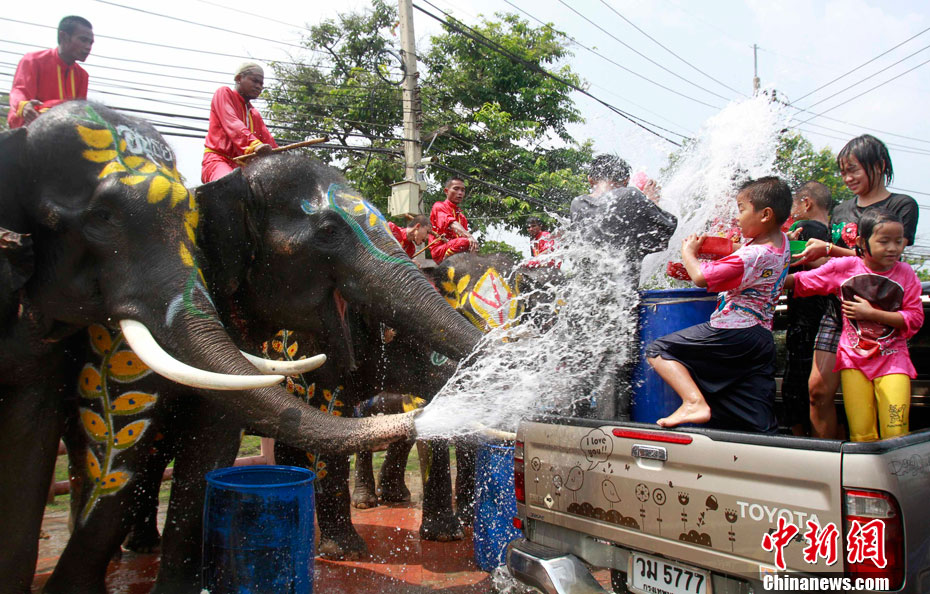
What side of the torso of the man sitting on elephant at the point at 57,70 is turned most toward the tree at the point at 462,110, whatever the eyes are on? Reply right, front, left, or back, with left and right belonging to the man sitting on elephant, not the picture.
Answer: left

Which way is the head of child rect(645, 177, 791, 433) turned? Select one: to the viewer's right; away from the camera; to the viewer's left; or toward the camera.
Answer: to the viewer's left

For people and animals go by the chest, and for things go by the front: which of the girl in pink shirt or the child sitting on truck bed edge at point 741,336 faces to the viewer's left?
the child sitting on truck bed edge

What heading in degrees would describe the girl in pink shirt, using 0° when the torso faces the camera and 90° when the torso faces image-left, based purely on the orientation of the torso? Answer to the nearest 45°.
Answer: approximately 0°

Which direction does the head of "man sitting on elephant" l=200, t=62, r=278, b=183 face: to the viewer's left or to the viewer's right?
to the viewer's right

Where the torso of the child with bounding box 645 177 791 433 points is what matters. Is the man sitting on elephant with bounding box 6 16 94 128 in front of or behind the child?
in front

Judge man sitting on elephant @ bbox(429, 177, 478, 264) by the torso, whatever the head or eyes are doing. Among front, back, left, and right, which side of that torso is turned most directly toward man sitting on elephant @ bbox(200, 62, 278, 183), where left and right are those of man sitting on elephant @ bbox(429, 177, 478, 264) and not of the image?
right

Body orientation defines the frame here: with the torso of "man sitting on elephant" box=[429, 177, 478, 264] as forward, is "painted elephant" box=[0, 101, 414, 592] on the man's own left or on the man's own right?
on the man's own right

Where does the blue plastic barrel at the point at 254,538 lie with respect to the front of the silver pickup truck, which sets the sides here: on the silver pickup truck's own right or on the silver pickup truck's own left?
on the silver pickup truck's own left

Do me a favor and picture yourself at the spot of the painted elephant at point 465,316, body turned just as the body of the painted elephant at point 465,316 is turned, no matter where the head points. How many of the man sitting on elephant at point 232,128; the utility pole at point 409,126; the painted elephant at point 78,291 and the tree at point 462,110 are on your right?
2
